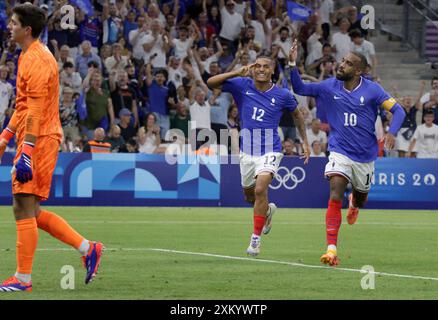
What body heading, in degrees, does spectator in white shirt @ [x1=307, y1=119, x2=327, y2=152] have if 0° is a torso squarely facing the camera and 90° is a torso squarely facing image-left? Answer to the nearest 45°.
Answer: approximately 0°

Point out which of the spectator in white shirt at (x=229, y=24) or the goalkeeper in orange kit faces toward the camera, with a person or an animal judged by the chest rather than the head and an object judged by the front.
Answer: the spectator in white shirt

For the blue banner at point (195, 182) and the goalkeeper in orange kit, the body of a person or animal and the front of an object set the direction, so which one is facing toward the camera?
the blue banner

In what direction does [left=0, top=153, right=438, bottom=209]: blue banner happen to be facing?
toward the camera

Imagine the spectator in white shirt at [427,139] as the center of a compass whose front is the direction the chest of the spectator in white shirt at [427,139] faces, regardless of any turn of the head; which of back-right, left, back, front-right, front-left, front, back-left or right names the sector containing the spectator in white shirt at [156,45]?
right

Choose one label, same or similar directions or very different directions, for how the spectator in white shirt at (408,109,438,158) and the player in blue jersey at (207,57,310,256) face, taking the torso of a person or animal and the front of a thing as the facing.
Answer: same or similar directions

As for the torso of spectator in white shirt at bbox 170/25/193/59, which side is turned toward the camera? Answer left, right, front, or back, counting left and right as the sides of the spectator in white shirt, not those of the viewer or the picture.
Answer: front

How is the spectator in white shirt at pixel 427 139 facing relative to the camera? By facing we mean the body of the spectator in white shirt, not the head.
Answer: toward the camera

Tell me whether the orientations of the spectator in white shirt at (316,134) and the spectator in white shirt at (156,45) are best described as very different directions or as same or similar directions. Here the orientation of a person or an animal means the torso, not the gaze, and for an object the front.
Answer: same or similar directions

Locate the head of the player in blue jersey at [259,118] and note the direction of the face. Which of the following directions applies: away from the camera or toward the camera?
toward the camera
